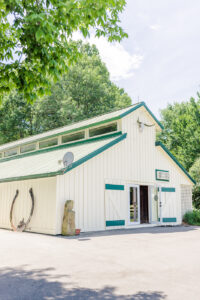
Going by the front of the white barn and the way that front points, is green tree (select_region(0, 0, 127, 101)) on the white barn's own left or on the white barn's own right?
on the white barn's own right

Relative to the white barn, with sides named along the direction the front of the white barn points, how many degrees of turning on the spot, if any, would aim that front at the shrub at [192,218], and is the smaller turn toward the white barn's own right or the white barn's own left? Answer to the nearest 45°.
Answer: approximately 90° to the white barn's own left

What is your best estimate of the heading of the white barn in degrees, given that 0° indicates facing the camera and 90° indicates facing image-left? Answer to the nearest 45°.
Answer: approximately 315°
